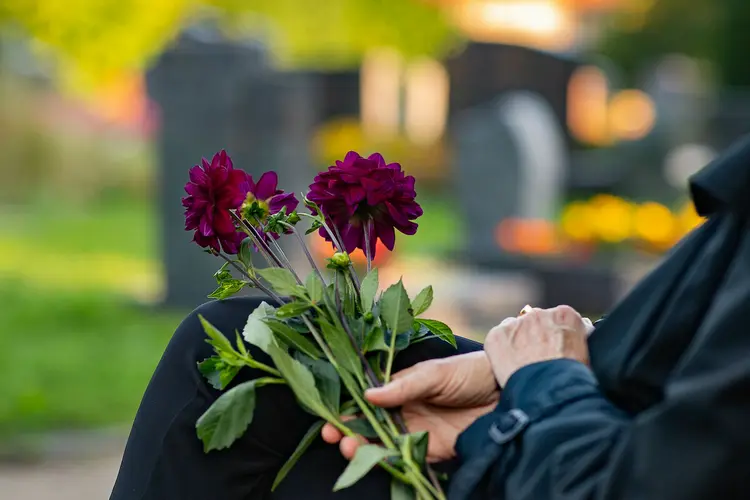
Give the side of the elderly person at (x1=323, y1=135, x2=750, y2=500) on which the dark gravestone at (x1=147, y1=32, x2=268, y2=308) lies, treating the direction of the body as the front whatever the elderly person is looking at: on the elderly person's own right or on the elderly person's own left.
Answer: on the elderly person's own right

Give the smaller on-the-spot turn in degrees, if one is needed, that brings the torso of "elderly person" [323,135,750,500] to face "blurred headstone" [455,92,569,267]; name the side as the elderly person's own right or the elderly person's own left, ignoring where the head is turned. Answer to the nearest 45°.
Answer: approximately 90° to the elderly person's own right

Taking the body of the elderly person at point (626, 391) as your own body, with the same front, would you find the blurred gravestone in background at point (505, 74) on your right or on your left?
on your right

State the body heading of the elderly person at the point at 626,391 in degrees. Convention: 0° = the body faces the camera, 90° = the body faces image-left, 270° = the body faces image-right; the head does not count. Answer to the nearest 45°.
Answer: approximately 90°
